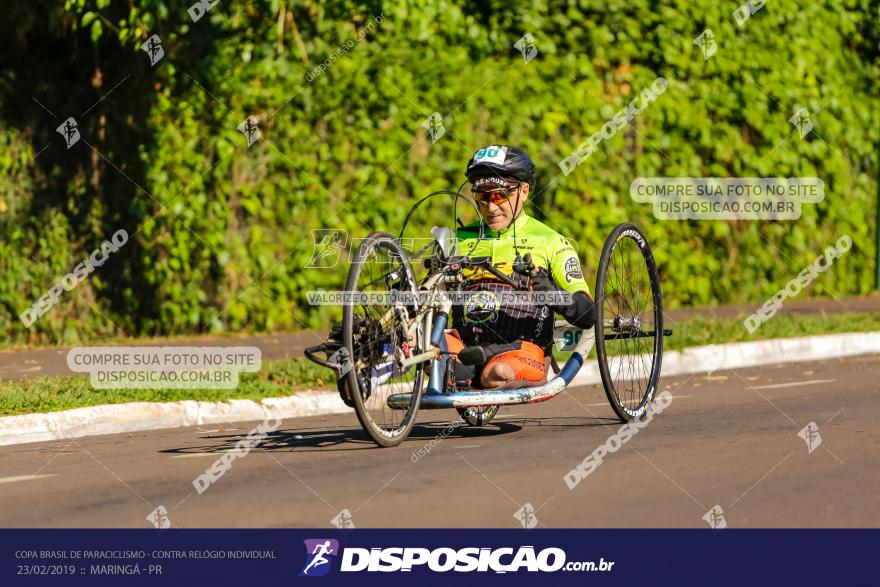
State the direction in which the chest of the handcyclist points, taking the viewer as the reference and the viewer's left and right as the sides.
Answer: facing the viewer and to the left of the viewer
